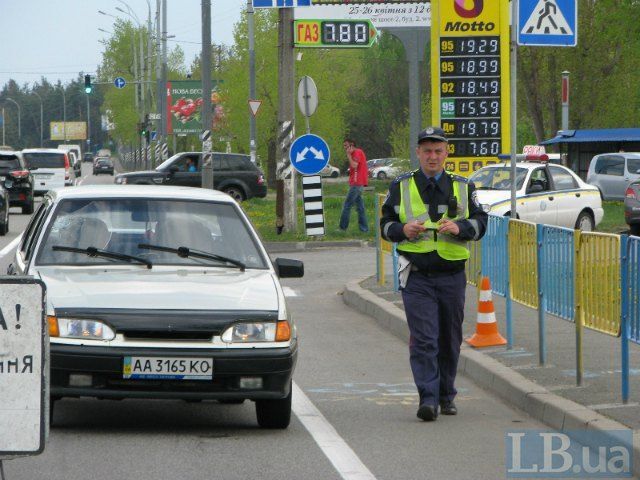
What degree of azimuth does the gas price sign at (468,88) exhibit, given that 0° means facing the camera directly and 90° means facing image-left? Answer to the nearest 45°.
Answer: approximately 0°

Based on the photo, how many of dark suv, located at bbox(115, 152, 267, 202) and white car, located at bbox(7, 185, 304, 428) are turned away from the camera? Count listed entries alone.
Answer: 0

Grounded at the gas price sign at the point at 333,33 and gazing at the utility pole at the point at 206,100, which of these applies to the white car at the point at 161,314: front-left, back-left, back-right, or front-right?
back-left

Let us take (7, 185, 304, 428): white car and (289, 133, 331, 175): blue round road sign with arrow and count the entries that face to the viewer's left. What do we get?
0

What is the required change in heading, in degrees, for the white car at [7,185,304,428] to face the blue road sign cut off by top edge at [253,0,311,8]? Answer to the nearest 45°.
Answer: approximately 180°

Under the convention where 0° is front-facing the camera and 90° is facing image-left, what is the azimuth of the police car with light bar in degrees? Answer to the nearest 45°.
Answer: approximately 45°
